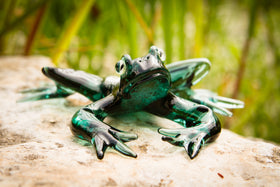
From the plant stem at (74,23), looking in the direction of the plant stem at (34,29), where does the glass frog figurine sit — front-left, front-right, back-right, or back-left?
back-left

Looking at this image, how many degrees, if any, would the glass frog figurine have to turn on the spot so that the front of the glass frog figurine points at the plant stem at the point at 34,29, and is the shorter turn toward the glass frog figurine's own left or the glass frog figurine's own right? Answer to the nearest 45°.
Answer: approximately 135° to the glass frog figurine's own right

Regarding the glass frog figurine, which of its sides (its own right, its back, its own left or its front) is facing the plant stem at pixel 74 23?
back

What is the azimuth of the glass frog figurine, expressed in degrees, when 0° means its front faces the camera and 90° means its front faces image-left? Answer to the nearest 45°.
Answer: approximately 0°
